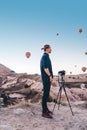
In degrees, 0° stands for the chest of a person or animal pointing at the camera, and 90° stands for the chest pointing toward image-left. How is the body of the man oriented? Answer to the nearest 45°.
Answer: approximately 270°
